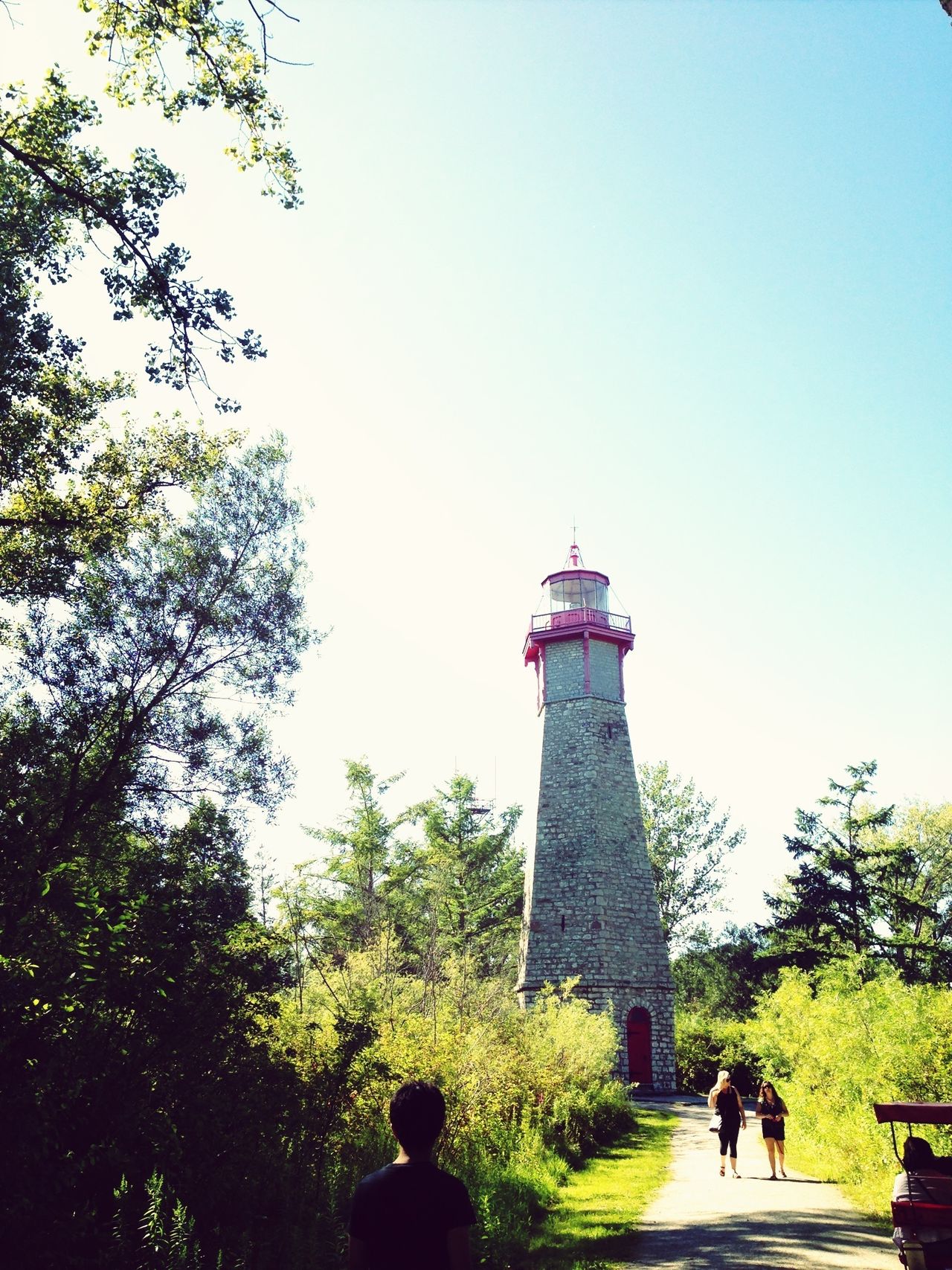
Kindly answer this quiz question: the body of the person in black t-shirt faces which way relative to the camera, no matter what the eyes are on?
away from the camera

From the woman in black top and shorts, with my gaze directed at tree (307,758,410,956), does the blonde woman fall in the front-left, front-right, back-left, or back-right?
front-left

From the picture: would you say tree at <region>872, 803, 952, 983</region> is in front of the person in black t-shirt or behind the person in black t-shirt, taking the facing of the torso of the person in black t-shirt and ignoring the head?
in front

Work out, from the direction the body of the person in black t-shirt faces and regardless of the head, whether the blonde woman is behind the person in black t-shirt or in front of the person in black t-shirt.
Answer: in front

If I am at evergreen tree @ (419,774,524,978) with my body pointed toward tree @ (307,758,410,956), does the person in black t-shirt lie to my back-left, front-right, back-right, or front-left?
front-left

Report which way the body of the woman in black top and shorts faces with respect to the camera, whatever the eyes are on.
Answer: toward the camera

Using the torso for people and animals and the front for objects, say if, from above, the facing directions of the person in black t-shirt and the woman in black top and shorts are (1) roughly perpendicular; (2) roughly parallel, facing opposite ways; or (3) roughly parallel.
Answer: roughly parallel, facing opposite ways

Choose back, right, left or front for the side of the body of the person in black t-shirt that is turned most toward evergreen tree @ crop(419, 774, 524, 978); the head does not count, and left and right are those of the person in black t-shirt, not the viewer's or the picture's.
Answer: front

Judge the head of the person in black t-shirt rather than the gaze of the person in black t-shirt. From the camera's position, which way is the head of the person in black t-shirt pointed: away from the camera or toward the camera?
away from the camera

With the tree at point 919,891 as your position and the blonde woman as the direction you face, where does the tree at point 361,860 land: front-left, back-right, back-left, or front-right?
front-right
